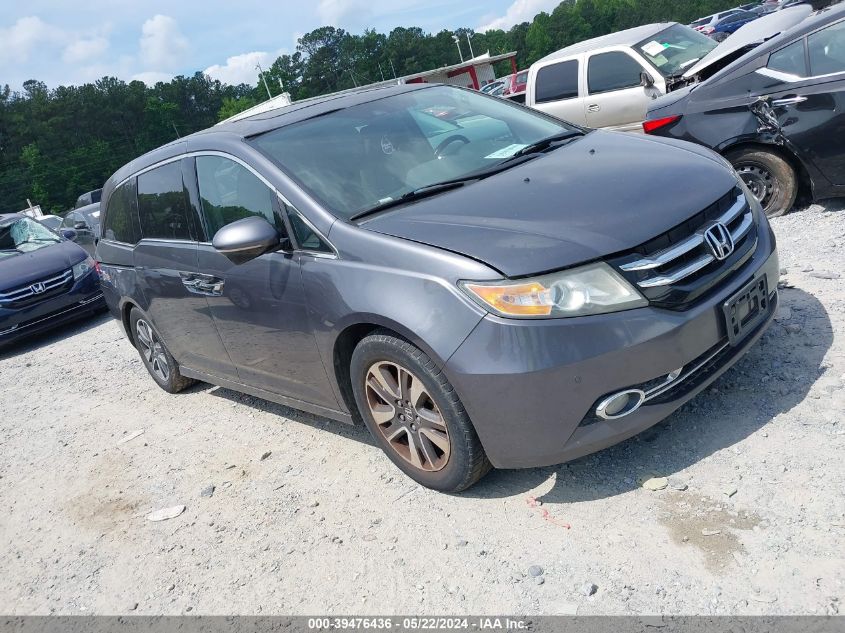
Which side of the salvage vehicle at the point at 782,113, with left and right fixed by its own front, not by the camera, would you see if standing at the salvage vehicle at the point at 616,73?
left

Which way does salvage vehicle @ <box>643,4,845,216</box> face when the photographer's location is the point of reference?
facing to the right of the viewer

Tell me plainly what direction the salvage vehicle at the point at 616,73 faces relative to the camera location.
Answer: facing the viewer and to the right of the viewer

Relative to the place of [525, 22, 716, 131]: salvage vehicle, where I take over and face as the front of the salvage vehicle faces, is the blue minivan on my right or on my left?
on my right

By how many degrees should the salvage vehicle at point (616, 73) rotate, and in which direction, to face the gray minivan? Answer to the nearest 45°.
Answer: approximately 45° to its right

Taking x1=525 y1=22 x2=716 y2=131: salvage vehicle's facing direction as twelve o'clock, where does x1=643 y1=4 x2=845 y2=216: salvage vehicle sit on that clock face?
x1=643 y1=4 x2=845 y2=216: salvage vehicle is roughly at 1 o'clock from x1=525 y1=22 x2=716 y2=131: salvage vehicle.

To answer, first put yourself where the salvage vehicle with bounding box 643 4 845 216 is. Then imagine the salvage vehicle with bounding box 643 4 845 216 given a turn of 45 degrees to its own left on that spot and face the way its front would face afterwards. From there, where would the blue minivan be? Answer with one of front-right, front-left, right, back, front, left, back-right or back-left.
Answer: back-left

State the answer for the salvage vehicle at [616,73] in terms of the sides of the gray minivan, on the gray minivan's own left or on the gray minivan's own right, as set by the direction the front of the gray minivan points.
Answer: on the gray minivan's own left

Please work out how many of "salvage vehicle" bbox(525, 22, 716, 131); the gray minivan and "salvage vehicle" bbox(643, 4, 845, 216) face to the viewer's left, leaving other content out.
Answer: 0

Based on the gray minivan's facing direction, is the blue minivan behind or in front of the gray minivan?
behind
